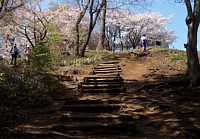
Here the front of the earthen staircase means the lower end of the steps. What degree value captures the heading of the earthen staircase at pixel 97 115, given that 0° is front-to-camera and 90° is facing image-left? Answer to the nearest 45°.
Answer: approximately 0°

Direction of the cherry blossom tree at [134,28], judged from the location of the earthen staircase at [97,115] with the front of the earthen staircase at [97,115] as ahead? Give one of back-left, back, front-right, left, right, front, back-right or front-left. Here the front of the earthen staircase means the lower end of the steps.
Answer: back
